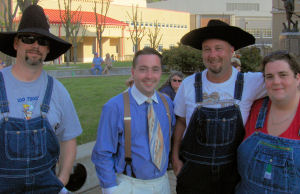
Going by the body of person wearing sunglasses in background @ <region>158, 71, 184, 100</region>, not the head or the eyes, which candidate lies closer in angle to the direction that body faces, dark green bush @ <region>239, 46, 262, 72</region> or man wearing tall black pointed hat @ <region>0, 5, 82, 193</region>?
the man wearing tall black pointed hat

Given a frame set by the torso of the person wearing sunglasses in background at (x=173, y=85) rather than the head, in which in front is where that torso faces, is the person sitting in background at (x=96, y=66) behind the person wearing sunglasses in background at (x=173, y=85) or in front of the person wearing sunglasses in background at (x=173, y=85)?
behind

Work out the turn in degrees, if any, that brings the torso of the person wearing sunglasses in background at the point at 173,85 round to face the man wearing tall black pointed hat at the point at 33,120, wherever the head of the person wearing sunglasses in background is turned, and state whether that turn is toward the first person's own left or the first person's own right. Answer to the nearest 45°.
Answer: approximately 45° to the first person's own right

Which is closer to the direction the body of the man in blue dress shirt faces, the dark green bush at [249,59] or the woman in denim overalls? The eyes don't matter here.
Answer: the woman in denim overalls

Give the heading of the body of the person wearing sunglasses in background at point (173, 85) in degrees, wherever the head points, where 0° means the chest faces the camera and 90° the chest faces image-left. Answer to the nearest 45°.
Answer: approximately 315°

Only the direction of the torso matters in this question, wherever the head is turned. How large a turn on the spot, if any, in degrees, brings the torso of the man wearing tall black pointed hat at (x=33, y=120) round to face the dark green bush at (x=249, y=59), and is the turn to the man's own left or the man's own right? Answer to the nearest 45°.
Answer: approximately 135° to the man's own left

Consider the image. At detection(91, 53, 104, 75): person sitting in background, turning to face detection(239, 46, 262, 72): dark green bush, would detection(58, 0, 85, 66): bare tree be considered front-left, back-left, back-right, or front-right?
back-left

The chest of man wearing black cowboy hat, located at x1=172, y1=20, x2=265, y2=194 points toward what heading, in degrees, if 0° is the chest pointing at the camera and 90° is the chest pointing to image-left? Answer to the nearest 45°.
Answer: approximately 0°
